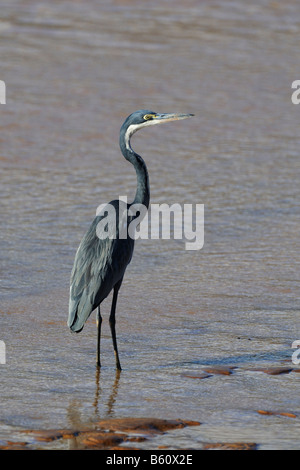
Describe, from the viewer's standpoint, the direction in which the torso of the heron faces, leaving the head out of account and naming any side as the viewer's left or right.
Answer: facing to the right of the viewer
